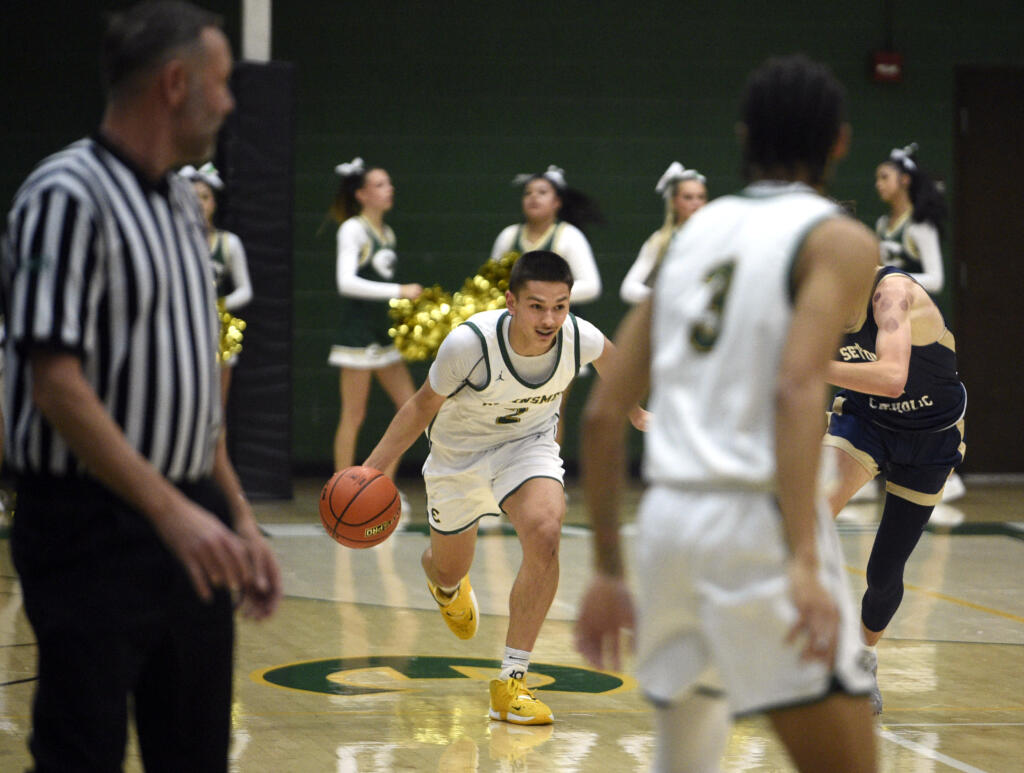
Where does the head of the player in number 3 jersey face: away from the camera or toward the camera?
away from the camera

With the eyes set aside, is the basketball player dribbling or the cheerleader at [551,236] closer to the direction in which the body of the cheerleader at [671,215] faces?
the basketball player dribbling

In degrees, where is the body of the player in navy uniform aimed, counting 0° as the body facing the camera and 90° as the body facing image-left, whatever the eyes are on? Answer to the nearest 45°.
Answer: approximately 45°

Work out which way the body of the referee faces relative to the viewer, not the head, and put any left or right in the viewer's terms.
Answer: facing the viewer and to the right of the viewer

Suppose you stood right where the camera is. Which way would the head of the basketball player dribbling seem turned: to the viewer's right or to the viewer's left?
to the viewer's right

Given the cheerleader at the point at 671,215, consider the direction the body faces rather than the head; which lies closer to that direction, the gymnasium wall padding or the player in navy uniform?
the player in navy uniform

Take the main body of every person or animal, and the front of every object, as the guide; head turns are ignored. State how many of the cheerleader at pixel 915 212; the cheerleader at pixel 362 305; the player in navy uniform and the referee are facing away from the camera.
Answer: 0

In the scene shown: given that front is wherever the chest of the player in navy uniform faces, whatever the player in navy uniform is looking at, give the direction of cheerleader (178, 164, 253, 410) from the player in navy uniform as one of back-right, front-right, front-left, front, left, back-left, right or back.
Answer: right

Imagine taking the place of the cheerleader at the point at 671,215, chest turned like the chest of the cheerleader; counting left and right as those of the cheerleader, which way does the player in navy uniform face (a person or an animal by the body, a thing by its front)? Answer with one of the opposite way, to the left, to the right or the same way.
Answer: to the right

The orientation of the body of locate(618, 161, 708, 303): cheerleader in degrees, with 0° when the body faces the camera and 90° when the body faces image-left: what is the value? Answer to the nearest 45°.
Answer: approximately 315°

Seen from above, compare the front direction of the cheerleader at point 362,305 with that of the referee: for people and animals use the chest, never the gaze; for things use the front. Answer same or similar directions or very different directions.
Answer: same or similar directions

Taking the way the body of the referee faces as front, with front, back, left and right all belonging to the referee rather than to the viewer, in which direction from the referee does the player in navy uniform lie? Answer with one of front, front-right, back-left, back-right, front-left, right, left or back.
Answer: left

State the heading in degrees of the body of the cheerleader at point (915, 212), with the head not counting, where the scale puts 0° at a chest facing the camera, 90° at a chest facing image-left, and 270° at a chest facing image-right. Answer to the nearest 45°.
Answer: approximately 45°

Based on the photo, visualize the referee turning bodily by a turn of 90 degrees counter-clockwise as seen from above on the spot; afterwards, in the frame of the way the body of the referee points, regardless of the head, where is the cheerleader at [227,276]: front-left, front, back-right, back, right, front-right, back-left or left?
front-left

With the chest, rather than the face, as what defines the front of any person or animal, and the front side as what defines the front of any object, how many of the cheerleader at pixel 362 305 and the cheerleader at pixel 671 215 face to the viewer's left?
0

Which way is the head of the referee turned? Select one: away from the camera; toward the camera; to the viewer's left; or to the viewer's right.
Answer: to the viewer's right

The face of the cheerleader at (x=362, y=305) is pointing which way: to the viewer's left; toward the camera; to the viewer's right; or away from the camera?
to the viewer's right

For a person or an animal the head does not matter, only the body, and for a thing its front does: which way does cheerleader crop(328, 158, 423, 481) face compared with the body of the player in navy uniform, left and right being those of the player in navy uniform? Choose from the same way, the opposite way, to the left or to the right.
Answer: to the left
